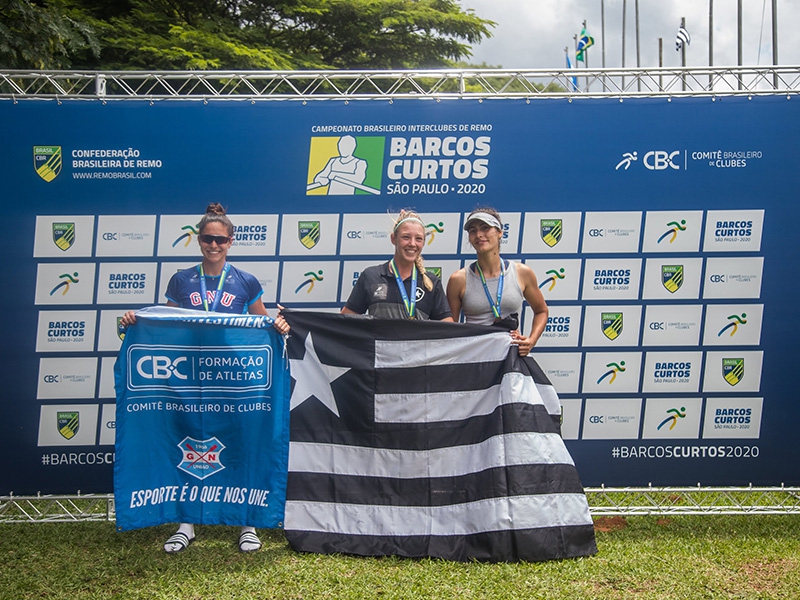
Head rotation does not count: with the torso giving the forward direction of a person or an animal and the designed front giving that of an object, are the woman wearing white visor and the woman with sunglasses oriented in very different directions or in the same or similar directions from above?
same or similar directions

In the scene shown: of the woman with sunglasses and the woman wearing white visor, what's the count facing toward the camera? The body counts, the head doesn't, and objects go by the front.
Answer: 2

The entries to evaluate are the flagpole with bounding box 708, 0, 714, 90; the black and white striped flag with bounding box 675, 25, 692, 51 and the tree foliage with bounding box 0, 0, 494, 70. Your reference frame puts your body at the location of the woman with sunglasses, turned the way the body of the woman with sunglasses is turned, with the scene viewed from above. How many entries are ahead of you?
0

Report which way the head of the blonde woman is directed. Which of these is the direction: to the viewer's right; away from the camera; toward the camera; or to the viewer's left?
toward the camera

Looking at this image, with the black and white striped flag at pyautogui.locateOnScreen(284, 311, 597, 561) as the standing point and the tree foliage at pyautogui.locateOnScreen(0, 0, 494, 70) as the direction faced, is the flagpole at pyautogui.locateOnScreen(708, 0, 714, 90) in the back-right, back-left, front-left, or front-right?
front-right

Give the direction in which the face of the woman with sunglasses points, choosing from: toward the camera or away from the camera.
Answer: toward the camera

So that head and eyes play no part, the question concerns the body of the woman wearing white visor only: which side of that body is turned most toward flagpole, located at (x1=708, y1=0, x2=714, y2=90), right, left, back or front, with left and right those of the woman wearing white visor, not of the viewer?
back

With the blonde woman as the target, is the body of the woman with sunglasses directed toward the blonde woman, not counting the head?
no

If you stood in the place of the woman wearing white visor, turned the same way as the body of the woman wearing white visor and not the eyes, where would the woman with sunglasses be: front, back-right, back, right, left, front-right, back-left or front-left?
right

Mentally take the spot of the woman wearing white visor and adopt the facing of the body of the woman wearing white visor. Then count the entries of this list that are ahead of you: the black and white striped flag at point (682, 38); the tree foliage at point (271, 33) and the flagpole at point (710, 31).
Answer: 0

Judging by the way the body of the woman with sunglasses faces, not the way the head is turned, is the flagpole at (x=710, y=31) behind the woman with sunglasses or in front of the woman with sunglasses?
behind

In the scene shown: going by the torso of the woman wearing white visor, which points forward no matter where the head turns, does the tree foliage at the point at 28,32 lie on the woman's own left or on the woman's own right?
on the woman's own right

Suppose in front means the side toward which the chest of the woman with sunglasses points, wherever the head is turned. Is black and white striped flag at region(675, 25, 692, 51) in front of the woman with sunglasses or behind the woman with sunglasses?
behind

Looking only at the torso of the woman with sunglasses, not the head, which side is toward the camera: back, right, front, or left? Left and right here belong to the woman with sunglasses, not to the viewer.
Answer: front
